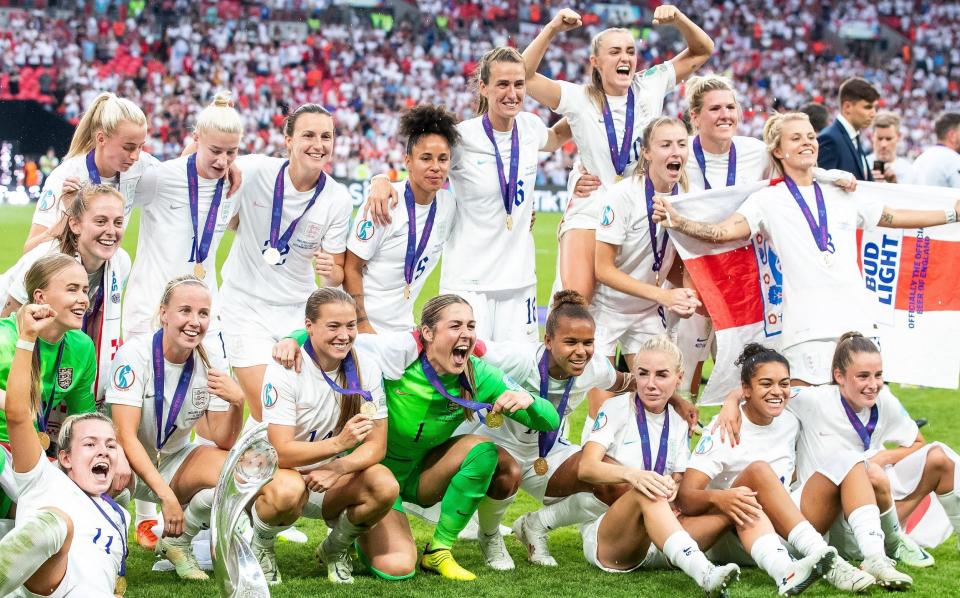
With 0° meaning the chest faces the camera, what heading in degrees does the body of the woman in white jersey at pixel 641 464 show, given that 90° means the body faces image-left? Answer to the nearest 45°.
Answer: approximately 315°

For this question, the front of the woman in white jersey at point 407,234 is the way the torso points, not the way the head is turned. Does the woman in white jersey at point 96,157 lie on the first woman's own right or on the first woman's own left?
on the first woman's own right

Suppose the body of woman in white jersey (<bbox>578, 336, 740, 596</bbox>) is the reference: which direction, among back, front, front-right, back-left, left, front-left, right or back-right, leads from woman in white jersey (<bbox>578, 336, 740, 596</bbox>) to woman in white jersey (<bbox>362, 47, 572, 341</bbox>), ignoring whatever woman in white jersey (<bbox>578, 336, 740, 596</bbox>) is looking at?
back

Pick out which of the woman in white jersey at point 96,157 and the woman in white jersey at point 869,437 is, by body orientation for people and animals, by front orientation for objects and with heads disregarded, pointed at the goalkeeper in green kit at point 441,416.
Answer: the woman in white jersey at point 96,157

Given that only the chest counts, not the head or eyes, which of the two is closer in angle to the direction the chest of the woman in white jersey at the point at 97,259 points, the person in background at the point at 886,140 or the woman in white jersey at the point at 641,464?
the woman in white jersey
